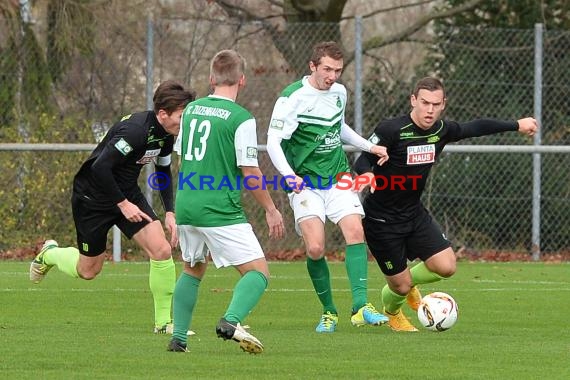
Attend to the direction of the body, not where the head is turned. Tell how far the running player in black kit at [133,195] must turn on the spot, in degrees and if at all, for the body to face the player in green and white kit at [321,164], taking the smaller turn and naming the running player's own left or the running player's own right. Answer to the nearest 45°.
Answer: approximately 45° to the running player's own left

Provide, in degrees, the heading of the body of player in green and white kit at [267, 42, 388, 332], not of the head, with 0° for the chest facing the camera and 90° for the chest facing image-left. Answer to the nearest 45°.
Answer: approximately 315°

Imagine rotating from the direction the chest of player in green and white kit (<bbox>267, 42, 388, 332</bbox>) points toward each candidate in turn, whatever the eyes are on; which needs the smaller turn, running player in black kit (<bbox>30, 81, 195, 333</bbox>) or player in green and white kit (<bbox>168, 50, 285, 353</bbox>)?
the player in green and white kit

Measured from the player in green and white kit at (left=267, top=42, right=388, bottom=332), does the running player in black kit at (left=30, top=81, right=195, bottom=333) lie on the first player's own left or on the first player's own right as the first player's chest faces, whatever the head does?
on the first player's own right

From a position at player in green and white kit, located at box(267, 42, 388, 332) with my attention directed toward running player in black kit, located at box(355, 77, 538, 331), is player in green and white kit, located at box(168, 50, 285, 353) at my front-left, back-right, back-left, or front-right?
back-right

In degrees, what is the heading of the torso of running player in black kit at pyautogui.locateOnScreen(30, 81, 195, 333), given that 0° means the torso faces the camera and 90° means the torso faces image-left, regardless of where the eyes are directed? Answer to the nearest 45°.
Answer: approximately 315°

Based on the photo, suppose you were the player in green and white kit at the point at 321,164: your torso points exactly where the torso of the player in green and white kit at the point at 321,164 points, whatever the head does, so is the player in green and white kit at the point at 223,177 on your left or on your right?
on your right

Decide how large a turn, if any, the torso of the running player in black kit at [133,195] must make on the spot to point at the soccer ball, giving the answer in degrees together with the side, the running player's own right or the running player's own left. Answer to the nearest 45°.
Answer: approximately 45° to the running player's own left

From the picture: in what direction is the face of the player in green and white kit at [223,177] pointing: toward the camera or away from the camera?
away from the camera

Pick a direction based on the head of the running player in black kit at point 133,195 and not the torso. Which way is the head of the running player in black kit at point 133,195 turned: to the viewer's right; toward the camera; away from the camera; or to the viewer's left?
to the viewer's right
